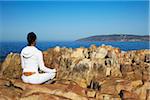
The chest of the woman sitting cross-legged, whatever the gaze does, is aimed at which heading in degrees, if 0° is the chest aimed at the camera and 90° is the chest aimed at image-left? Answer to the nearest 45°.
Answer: approximately 225°
